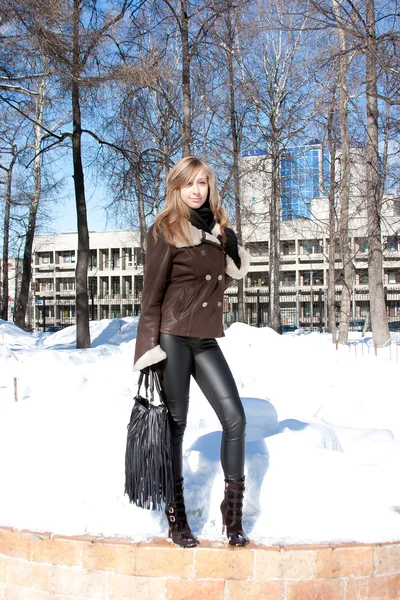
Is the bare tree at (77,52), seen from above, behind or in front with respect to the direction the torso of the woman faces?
behind

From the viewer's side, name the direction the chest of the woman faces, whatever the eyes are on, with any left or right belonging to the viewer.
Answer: facing the viewer and to the right of the viewer
